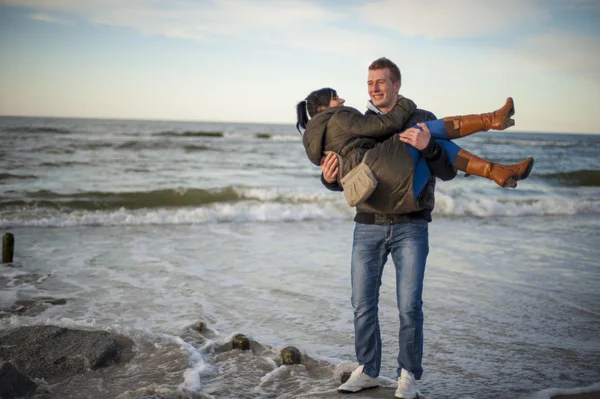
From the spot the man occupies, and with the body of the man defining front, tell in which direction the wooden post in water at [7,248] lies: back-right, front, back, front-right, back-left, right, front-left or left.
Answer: back-right

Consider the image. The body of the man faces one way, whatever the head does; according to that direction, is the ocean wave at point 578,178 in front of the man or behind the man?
behind

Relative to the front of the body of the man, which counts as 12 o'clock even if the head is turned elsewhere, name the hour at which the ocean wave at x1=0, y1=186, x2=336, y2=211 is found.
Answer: The ocean wave is roughly at 5 o'clock from the man.

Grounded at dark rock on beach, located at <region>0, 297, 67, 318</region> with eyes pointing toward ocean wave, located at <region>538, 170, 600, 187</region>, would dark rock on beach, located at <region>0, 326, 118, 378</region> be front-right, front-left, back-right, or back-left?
back-right

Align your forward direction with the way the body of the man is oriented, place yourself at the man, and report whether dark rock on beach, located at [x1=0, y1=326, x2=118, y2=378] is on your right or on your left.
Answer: on your right

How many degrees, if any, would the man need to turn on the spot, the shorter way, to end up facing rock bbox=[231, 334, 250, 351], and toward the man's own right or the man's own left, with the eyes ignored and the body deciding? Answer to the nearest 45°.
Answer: approximately 135° to the man's own right

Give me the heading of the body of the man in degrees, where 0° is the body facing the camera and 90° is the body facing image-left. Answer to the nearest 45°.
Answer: approximately 0°

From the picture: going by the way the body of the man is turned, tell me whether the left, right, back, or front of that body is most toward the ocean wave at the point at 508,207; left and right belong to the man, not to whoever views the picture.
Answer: back
